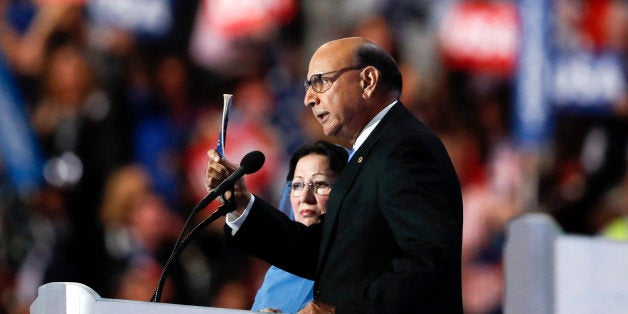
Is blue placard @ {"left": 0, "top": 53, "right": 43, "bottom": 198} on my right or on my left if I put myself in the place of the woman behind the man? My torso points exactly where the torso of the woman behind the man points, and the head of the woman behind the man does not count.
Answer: on my right

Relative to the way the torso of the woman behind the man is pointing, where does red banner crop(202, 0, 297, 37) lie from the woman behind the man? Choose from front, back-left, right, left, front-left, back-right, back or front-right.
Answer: back-right

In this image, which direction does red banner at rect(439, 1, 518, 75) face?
toward the camera

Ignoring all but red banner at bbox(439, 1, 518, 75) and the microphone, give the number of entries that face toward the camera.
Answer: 1

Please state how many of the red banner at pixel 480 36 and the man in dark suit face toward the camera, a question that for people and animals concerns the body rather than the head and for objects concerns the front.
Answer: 1

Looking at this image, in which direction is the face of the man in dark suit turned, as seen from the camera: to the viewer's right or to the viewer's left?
to the viewer's left

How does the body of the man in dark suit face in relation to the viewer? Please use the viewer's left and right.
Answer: facing to the left of the viewer

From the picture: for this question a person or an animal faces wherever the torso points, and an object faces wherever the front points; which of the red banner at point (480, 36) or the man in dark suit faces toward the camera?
the red banner

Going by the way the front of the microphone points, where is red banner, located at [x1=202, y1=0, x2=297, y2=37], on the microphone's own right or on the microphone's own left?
on the microphone's own left

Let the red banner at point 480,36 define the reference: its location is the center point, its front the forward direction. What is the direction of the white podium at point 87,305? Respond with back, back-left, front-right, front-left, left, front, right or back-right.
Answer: front

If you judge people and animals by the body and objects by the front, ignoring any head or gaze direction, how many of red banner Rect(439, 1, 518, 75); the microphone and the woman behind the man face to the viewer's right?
1

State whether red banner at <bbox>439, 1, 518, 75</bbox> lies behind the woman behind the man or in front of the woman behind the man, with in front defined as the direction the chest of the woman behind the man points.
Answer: behind

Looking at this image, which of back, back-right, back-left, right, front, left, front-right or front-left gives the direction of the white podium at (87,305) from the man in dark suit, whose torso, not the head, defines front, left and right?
front-left

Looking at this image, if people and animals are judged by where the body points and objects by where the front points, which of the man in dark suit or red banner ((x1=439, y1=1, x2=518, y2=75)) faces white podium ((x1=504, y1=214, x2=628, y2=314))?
the red banner

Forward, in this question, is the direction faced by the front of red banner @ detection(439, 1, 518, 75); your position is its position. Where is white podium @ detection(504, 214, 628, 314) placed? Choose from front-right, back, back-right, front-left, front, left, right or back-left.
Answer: front

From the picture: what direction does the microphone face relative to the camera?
to the viewer's right

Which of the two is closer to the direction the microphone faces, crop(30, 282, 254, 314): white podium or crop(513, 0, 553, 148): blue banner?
the blue banner
